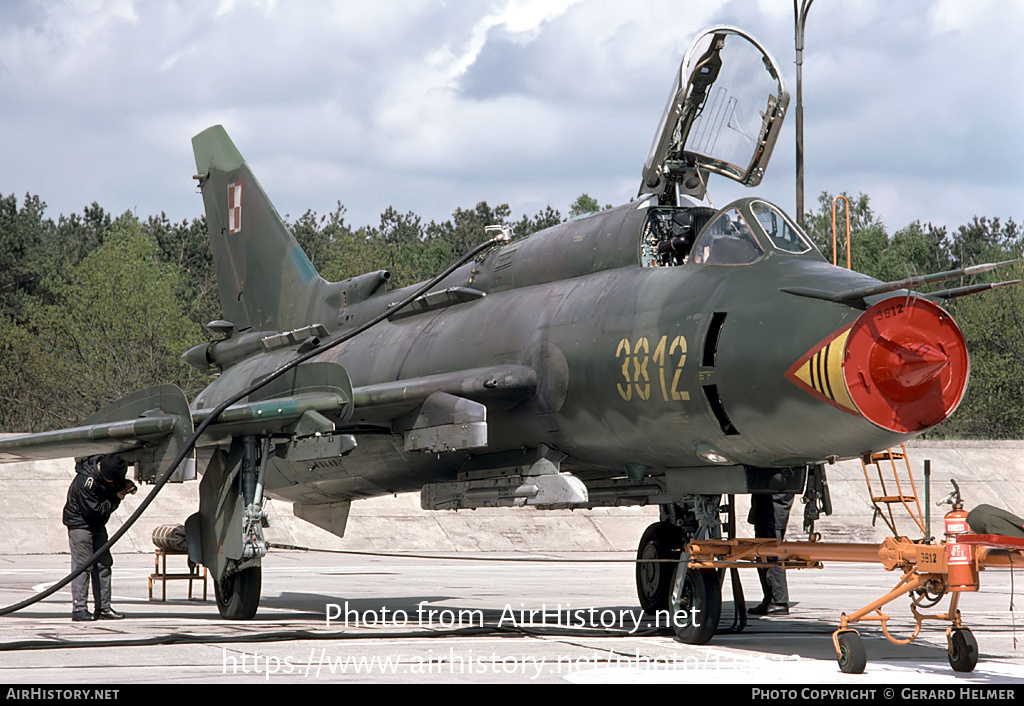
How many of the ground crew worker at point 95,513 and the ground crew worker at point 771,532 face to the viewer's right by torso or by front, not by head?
1

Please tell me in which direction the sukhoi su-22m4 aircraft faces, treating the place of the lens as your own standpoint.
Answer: facing the viewer and to the right of the viewer

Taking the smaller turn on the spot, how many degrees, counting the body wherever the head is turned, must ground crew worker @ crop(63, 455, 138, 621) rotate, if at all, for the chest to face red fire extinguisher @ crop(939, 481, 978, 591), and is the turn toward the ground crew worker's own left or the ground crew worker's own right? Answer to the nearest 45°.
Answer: approximately 45° to the ground crew worker's own right

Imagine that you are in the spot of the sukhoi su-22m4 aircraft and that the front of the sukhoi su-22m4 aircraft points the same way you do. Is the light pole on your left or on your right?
on your left

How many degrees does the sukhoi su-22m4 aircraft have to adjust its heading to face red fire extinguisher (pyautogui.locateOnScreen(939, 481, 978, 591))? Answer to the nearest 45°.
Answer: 0° — it already faces it

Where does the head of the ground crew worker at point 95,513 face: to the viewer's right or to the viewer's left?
to the viewer's right

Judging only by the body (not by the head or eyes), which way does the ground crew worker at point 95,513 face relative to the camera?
to the viewer's right

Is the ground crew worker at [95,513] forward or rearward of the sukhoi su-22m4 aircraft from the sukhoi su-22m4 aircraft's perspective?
rearward

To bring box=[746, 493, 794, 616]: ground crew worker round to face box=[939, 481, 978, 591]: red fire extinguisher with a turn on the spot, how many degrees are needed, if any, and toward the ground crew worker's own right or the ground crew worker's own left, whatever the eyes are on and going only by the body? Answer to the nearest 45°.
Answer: approximately 90° to the ground crew worker's own left
